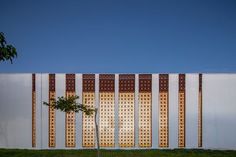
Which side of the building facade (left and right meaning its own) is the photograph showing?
front
